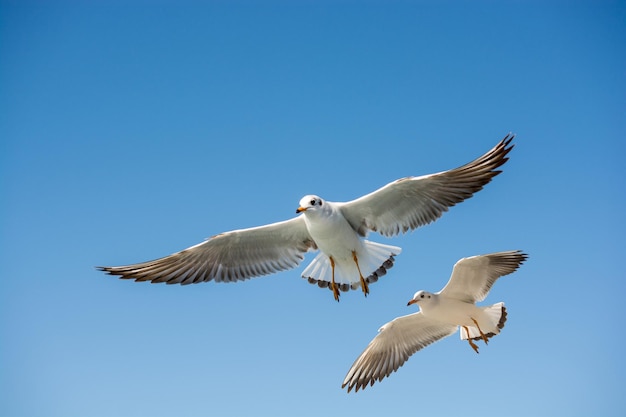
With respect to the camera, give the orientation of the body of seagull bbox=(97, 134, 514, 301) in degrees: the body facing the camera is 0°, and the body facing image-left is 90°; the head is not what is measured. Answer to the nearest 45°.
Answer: approximately 45°
